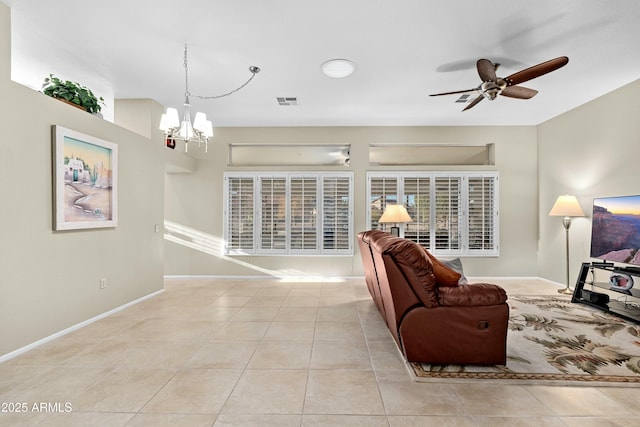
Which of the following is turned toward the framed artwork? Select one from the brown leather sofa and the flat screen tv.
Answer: the flat screen tv

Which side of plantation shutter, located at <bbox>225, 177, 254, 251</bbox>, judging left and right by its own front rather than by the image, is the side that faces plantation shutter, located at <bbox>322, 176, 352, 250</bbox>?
left

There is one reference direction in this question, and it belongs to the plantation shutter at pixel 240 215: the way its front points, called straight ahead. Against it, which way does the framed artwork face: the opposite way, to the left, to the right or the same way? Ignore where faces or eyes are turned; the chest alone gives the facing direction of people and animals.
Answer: to the left

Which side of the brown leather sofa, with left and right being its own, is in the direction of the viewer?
right

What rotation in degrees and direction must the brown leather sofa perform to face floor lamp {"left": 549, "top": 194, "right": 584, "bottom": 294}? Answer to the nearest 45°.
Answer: approximately 45° to its left

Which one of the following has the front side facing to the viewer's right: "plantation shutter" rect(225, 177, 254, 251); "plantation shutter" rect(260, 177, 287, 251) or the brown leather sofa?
the brown leather sofa

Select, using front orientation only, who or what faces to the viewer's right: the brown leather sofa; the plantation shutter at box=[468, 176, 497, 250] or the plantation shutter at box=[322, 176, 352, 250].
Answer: the brown leather sofa

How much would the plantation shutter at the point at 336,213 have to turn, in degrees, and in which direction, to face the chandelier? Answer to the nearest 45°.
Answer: approximately 45° to its right

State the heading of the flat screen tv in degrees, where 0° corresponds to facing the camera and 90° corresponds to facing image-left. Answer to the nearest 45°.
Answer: approximately 45°

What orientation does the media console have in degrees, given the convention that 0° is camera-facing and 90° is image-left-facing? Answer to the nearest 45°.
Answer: approximately 45°

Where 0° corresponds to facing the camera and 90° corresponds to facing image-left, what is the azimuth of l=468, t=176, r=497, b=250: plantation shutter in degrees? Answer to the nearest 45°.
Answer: approximately 0°

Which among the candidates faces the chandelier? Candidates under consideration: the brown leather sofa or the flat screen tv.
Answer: the flat screen tv

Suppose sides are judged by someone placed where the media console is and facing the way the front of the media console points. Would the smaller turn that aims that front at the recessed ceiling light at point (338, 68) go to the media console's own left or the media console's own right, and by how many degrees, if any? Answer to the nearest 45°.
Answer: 0° — it already faces it
